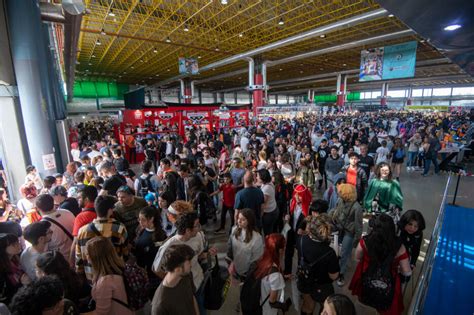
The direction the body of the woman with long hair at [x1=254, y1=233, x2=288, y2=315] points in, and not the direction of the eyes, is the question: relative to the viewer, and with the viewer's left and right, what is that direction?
facing away from the viewer and to the right of the viewer

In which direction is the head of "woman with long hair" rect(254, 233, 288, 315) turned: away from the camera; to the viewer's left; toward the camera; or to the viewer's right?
away from the camera

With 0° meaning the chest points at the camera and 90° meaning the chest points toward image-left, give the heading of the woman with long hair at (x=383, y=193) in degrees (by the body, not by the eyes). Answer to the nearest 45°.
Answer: approximately 0°

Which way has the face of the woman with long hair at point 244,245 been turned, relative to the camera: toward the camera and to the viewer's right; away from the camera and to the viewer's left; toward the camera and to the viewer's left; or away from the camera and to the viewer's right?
toward the camera and to the viewer's left

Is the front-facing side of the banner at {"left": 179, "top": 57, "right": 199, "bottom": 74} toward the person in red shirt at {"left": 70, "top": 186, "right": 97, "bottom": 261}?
yes

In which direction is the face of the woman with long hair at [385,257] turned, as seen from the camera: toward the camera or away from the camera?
away from the camera

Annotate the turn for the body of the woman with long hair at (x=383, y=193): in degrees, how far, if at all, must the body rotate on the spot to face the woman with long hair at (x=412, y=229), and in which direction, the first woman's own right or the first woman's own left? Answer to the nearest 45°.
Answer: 0° — they already face them
